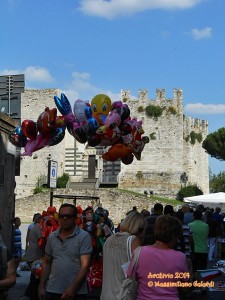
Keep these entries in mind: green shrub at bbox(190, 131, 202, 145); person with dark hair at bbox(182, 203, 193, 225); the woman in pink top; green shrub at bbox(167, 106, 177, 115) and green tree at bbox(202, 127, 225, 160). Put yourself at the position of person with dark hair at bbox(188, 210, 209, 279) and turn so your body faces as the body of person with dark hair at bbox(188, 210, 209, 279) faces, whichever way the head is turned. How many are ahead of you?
4

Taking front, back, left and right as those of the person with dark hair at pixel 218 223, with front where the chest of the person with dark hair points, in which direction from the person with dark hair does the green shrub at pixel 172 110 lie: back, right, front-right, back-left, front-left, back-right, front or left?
front

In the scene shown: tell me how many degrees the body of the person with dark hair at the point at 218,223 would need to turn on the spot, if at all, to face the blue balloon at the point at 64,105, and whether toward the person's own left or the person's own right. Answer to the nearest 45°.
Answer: approximately 135° to the person's own left

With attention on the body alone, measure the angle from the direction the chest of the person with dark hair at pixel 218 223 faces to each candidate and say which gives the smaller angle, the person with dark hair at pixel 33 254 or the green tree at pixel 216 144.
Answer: the green tree

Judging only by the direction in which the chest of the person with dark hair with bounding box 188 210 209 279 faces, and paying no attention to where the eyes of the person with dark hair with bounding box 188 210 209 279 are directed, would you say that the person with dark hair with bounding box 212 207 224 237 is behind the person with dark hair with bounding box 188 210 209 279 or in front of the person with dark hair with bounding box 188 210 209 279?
in front

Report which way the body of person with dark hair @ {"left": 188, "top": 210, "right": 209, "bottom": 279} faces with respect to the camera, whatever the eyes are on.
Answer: away from the camera

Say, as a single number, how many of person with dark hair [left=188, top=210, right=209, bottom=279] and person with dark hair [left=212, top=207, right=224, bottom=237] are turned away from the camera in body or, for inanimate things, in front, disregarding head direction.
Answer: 2

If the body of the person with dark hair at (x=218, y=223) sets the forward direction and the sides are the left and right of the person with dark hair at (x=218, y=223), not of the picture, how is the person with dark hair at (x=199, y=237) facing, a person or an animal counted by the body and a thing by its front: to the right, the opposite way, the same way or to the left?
the same way

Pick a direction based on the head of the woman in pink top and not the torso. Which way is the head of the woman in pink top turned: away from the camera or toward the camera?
away from the camera

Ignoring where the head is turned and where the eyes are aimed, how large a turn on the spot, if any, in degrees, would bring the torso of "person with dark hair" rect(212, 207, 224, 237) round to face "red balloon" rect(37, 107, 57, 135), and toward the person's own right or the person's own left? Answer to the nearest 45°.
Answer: approximately 135° to the person's own left

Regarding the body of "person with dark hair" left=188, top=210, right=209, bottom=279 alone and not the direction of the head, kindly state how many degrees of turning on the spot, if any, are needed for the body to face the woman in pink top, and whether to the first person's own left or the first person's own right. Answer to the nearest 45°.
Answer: approximately 180°

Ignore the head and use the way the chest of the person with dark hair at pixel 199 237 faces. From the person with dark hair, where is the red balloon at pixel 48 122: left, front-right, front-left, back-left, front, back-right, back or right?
left

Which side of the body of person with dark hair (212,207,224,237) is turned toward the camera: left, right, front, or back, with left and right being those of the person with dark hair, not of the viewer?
back

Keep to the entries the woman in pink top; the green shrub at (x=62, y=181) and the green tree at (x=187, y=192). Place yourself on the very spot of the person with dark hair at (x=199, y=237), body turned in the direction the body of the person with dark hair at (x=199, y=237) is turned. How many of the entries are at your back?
1

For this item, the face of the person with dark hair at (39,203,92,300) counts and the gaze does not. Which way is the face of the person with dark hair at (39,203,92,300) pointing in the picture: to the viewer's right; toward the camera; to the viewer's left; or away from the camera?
toward the camera

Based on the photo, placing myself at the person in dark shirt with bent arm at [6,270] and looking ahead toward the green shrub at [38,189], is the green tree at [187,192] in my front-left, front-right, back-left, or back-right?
front-right
